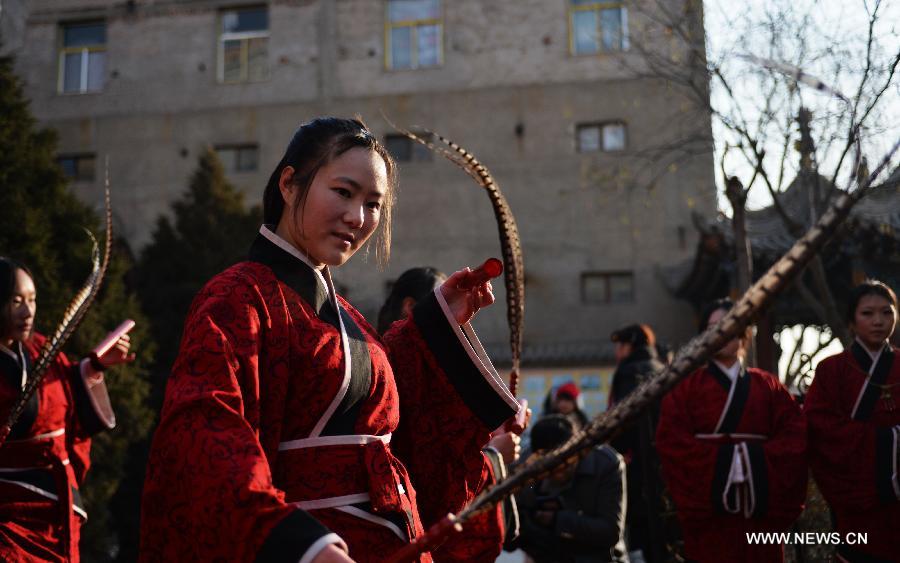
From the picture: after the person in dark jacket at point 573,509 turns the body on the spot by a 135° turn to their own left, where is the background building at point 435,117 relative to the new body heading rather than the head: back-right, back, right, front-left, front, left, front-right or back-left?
left

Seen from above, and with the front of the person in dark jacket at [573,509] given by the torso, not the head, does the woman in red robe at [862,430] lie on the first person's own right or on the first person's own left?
on the first person's own left

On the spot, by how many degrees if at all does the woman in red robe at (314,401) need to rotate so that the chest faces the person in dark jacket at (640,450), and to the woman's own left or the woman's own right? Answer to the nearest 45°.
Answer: approximately 90° to the woman's own left

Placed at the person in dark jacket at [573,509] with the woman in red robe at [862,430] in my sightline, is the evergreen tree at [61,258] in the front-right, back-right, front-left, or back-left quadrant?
back-left

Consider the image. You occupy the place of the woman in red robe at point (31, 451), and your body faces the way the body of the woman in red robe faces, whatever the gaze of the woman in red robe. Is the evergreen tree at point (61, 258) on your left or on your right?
on your left

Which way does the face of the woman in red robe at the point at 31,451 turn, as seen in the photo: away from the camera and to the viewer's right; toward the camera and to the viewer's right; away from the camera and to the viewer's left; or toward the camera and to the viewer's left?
toward the camera and to the viewer's right

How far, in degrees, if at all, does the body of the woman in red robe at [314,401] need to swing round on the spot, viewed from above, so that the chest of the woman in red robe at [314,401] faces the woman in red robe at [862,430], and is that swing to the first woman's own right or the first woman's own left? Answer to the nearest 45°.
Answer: approximately 90° to the first woman's own left

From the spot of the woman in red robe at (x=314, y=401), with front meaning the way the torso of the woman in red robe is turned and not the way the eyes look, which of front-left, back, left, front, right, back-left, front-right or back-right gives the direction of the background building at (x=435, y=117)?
back-left

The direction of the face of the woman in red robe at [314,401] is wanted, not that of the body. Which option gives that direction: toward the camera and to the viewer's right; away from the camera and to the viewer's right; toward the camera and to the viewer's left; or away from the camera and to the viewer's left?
toward the camera and to the viewer's right

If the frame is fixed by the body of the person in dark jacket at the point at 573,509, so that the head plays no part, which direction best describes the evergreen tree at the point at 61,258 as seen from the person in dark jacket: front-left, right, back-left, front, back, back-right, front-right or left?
right

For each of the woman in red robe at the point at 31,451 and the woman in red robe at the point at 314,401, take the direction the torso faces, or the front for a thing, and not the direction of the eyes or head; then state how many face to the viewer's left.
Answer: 0

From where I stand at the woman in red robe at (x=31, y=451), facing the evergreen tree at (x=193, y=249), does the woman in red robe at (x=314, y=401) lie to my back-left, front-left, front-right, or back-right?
back-right
